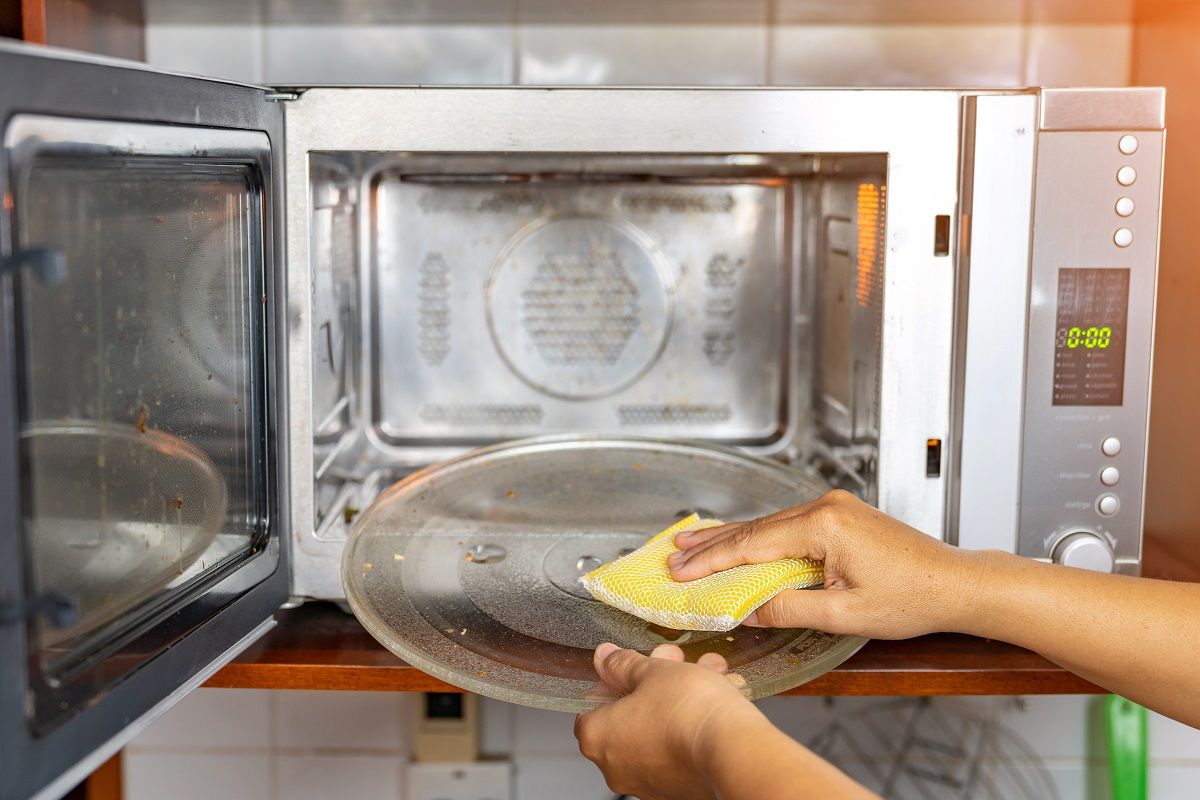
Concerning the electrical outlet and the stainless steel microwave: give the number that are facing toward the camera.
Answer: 2

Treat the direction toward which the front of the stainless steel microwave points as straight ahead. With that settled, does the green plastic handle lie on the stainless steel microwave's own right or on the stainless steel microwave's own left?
on the stainless steel microwave's own left

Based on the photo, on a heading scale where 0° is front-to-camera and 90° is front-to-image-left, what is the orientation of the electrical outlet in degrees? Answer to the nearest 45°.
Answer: approximately 0°

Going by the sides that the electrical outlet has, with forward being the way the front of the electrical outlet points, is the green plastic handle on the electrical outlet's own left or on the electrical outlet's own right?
on the electrical outlet's own left

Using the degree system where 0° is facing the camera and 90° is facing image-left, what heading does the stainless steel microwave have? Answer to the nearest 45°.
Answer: approximately 0°
